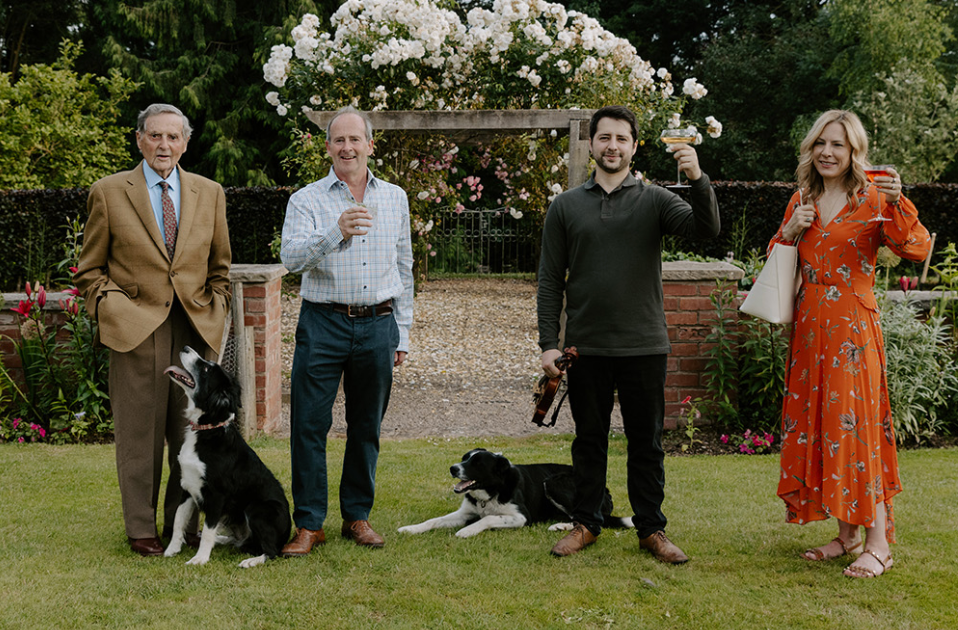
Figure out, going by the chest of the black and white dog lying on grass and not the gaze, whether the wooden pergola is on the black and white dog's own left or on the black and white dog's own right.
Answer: on the black and white dog's own right

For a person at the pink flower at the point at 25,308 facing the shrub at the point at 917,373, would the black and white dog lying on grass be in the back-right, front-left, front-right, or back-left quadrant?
front-right

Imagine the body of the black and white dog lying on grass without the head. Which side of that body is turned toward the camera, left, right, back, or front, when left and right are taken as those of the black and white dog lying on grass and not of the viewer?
left

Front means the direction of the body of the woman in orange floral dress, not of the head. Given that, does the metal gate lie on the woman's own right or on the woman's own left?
on the woman's own right

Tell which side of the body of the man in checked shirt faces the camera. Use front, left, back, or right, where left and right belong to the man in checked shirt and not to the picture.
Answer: front

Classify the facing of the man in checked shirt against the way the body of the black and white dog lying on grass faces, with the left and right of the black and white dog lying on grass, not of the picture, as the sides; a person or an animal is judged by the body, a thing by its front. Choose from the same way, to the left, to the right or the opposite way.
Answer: to the left

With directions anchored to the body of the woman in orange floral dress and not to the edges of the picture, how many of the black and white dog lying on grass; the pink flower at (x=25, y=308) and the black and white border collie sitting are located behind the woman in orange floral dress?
0

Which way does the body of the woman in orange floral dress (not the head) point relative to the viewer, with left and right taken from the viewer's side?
facing the viewer and to the left of the viewer

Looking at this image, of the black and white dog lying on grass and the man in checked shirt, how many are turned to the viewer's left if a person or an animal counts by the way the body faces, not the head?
1

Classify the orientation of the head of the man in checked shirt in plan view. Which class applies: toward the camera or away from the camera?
toward the camera

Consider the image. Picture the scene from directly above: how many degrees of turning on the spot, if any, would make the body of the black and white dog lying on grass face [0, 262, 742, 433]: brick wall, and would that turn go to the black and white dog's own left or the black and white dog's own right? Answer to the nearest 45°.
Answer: approximately 135° to the black and white dog's own right

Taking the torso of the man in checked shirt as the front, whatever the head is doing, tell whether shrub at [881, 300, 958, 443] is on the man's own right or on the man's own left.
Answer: on the man's own left

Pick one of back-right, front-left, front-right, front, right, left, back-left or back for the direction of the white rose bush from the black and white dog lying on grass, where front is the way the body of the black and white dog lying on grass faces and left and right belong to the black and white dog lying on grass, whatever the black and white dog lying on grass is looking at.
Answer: right
